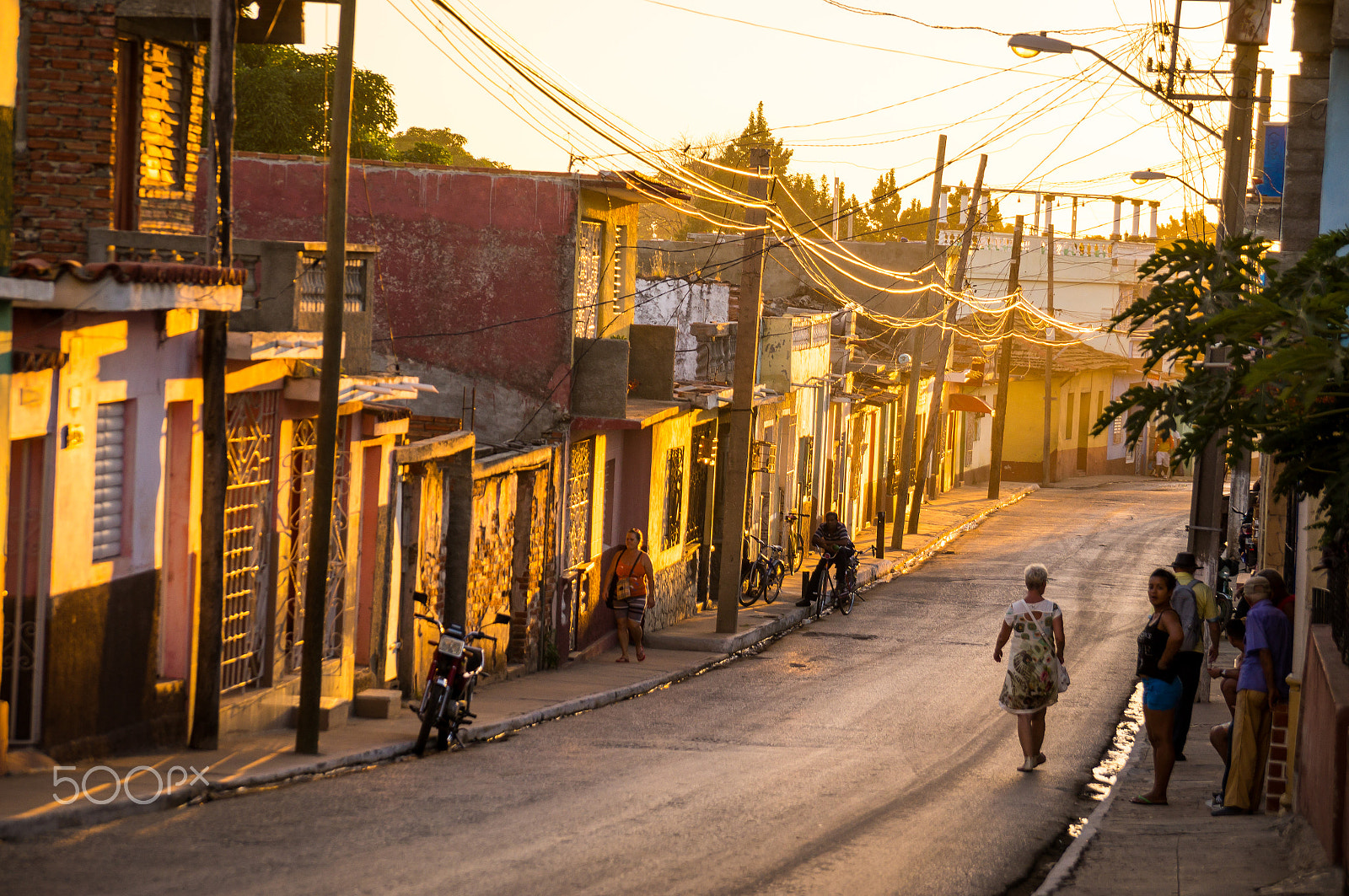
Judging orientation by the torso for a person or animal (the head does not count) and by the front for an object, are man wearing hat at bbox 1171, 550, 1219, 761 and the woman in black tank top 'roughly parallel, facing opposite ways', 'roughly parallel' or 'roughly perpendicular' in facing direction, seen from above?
roughly perpendicular

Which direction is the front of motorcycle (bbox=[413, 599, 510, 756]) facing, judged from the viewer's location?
facing the viewer

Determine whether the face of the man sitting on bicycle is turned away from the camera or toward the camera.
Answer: toward the camera

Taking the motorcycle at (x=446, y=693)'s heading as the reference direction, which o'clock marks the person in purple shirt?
The person in purple shirt is roughly at 10 o'clock from the motorcycle.

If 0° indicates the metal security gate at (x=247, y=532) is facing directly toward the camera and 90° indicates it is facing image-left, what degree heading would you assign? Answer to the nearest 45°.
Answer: approximately 315°

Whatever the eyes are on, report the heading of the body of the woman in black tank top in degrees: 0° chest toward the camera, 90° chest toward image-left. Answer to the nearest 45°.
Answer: approximately 90°

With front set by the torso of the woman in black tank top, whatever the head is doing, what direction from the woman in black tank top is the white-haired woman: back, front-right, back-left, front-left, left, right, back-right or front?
front-right

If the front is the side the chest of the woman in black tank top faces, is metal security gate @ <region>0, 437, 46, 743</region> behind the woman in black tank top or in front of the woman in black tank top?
in front
